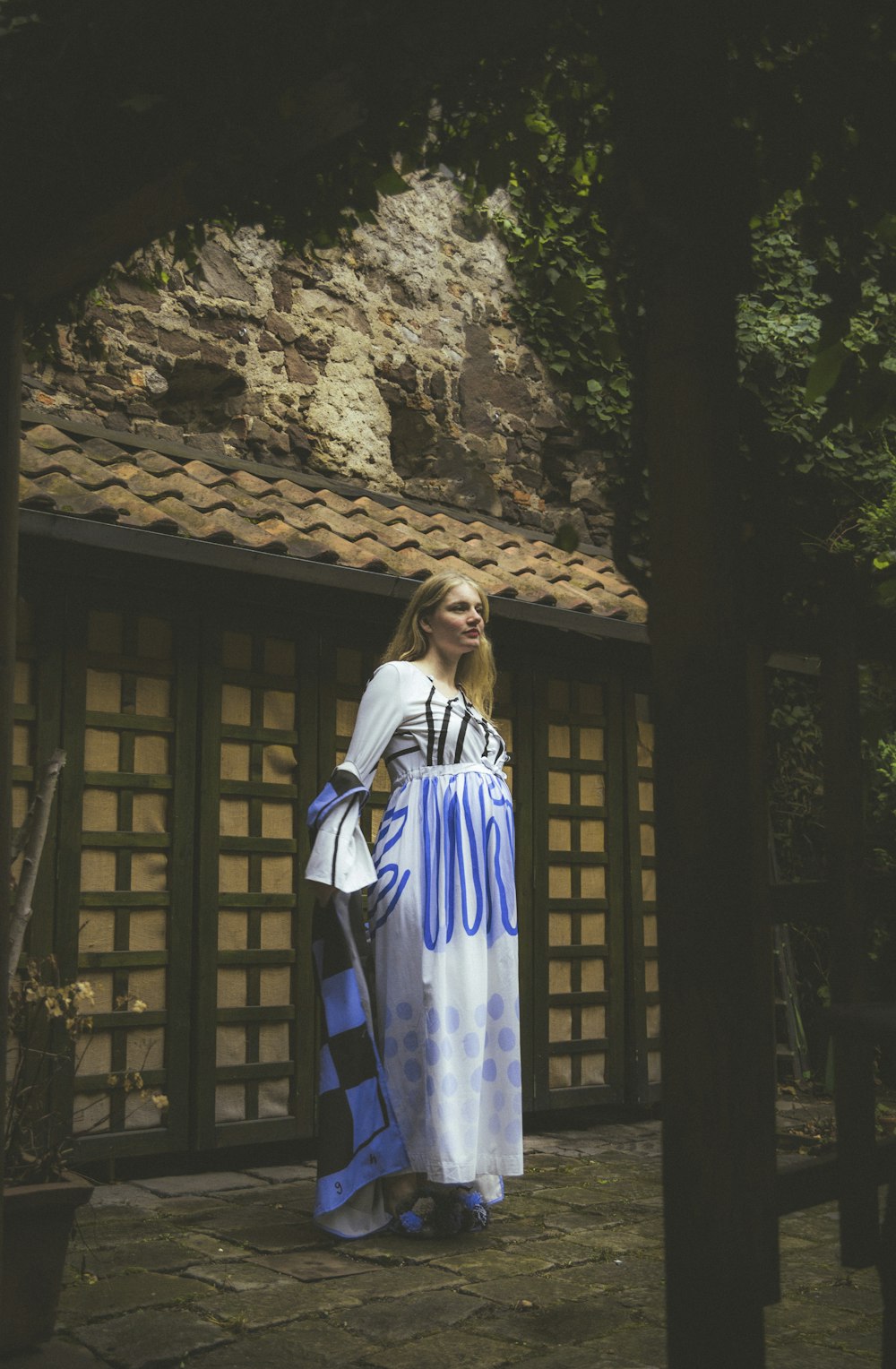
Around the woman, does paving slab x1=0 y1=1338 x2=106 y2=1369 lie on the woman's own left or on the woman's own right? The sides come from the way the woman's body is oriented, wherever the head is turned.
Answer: on the woman's own right

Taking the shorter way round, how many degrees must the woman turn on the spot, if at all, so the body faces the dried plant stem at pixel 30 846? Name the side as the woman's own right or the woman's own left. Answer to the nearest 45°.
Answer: approximately 90° to the woman's own right

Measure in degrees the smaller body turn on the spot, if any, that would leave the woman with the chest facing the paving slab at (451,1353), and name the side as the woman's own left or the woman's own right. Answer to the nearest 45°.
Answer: approximately 45° to the woman's own right

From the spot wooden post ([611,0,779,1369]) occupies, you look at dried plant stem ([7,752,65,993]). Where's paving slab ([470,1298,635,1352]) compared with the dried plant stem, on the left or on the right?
right

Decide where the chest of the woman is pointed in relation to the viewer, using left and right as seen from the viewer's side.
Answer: facing the viewer and to the right of the viewer

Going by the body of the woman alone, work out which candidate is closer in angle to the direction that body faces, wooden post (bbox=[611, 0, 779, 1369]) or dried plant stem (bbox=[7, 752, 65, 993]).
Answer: the wooden post

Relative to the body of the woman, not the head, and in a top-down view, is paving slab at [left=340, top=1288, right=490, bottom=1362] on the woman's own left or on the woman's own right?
on the woman's own right

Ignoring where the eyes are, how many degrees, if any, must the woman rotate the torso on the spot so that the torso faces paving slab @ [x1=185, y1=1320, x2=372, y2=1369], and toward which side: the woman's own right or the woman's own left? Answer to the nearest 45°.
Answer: approximately 45° to the woman's own right

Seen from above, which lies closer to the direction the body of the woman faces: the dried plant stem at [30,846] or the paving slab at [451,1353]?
the paving slab
